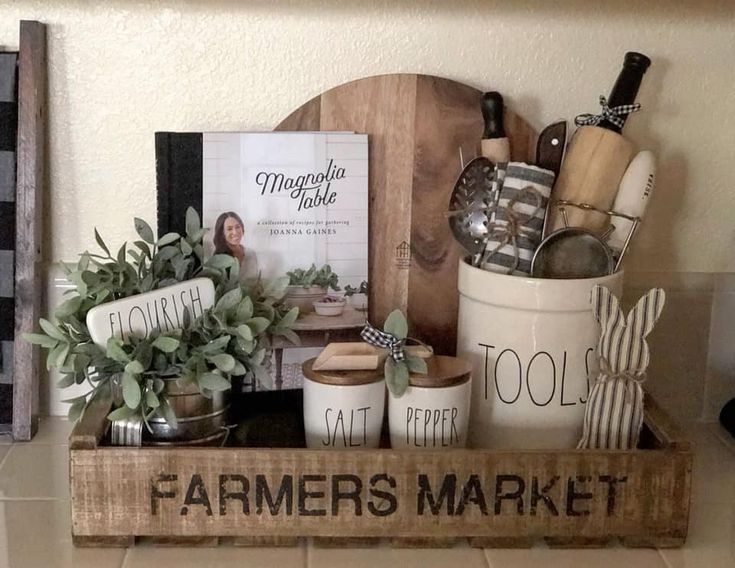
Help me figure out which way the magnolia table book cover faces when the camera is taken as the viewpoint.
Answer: facing the viewer

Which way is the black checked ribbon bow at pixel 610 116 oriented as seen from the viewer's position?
toward the camera

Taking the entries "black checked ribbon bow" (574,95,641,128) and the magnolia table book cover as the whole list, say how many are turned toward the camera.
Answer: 2
